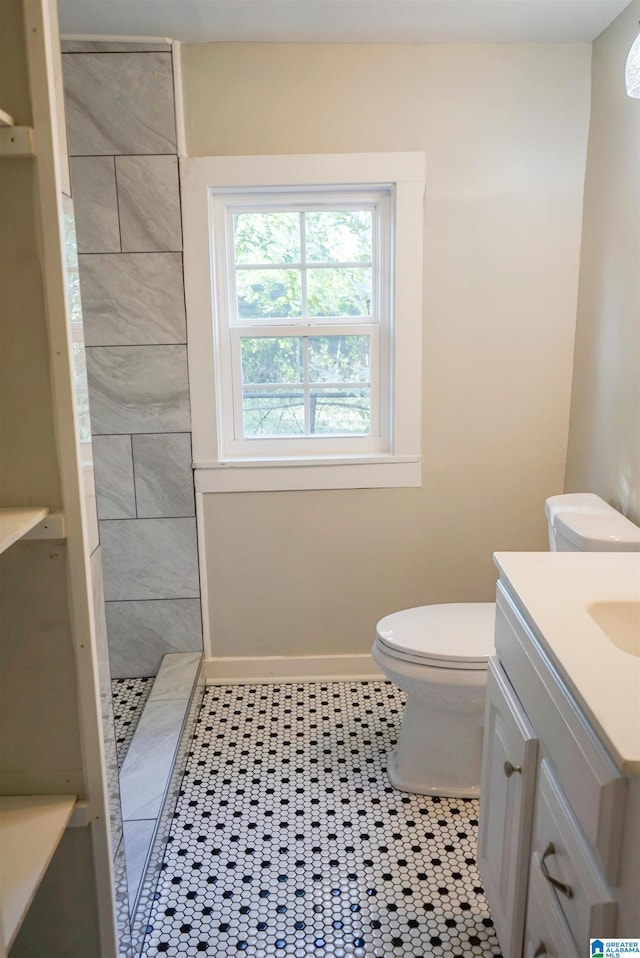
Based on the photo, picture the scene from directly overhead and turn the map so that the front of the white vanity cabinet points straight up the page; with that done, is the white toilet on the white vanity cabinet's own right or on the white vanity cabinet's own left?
on the white vanity cabinet's own right

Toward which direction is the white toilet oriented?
to the viewer's left

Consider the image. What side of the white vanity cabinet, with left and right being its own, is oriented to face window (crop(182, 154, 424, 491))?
right

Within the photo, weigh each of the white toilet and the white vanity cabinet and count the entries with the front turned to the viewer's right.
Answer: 0

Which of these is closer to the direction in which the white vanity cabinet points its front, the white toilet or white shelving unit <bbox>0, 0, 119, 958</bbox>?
the white shelving unit

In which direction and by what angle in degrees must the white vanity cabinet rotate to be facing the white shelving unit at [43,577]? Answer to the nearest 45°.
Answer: approximately 45° to its right

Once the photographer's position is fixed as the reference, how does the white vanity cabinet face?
facing the viewer and to the left of the viewer

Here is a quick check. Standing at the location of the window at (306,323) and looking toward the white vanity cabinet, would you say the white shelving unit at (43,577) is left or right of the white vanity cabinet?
right

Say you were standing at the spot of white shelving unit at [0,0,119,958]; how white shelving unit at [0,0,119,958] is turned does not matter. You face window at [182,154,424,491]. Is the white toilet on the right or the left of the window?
right

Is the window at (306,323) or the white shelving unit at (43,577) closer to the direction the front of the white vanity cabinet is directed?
the white shelving unit
